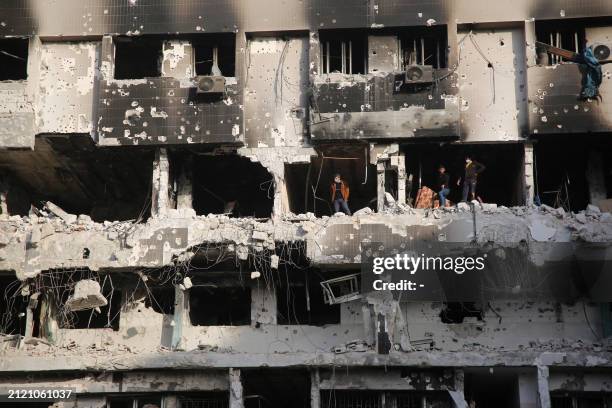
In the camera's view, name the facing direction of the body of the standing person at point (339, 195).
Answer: toward the camera

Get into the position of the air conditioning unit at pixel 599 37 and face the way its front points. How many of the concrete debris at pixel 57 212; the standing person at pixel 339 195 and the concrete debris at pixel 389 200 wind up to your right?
3

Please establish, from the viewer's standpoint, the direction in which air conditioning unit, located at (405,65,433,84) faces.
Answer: facing the viewer

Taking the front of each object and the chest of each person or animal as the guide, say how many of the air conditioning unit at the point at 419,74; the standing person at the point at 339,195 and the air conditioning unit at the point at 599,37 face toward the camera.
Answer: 3

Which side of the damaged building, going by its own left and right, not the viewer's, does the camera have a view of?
front

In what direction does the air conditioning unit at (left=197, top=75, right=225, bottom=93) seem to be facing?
toward the camera

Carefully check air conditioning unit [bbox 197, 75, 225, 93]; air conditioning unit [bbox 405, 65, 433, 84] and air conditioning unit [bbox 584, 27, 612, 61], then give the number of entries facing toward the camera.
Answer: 3

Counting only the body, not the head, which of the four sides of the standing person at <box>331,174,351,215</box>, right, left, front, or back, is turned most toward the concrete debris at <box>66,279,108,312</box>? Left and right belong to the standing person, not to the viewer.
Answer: right
